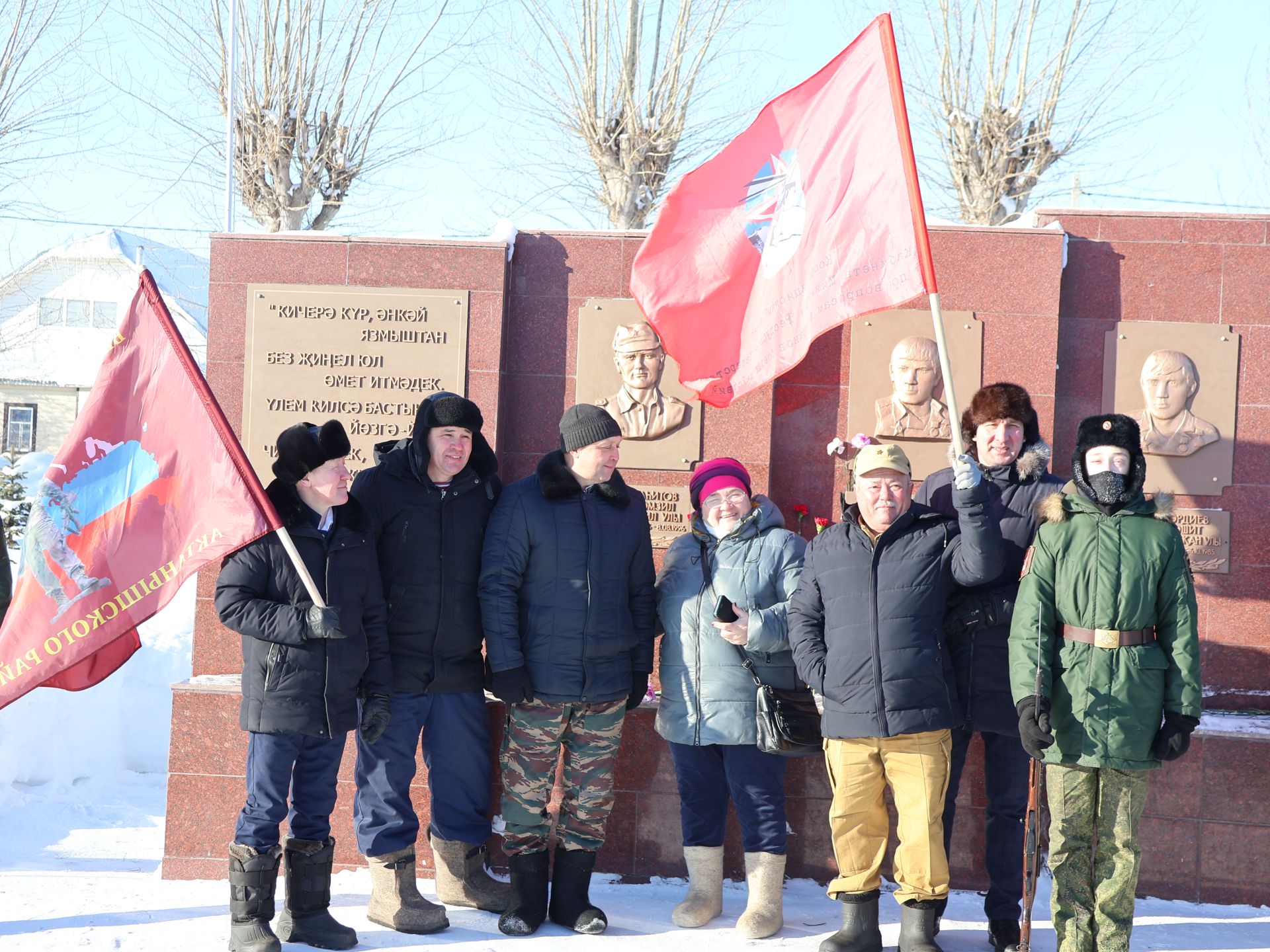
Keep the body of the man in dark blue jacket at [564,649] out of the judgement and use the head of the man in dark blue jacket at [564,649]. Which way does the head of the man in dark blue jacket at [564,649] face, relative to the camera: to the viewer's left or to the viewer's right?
to the viewer's right

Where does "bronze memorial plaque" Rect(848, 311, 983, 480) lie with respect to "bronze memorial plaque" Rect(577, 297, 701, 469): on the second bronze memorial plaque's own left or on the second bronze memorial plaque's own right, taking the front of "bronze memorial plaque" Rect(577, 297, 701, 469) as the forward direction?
on the second bronze memorial plaque's own left

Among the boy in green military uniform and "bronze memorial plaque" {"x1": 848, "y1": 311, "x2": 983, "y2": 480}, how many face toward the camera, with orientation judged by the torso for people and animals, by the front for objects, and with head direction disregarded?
2

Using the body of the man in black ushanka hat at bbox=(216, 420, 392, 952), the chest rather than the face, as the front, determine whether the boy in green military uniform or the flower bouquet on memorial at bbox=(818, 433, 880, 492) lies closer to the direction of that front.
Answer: the boy in green military uniform

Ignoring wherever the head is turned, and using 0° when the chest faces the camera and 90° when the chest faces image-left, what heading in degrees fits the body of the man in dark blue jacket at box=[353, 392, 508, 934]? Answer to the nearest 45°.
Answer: approximately 315°

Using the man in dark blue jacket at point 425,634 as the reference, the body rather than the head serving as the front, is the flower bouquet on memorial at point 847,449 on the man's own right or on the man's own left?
on the man's own left

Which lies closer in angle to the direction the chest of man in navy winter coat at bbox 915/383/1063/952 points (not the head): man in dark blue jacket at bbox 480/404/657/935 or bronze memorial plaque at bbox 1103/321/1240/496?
the man in dark blue jacket

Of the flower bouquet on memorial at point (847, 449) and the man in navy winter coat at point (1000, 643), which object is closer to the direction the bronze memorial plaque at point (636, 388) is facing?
the man in navy winter coat
